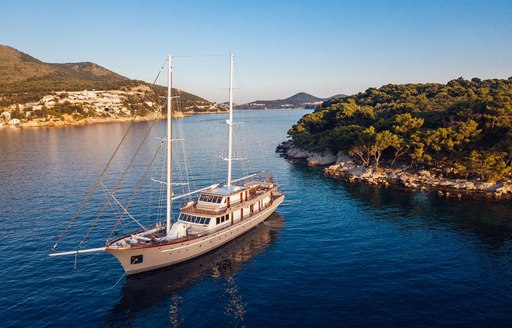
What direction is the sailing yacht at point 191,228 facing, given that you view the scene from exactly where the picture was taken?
facing the viewer and to the left of the viewer
